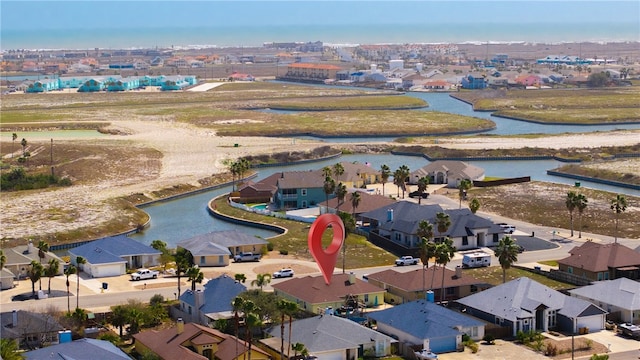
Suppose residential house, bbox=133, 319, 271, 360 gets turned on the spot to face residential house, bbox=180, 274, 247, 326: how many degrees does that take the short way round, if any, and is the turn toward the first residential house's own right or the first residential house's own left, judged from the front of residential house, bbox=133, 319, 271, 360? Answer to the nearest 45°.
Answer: approximately 180°

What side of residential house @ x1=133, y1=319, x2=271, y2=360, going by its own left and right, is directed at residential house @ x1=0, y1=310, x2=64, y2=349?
right

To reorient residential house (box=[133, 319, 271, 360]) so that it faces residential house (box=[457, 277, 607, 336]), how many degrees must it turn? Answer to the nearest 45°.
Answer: approximately 90° to its left

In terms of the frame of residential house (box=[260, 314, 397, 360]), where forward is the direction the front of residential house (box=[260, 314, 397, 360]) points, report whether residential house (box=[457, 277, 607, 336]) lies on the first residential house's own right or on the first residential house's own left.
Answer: on the first residential house's own left

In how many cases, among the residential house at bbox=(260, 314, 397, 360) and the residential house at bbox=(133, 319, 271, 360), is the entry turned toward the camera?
2

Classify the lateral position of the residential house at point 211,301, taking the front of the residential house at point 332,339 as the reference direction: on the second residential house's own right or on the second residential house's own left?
on the second residential house's own right

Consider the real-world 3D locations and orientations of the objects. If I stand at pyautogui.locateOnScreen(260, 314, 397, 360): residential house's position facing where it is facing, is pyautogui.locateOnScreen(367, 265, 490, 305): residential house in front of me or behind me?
behind

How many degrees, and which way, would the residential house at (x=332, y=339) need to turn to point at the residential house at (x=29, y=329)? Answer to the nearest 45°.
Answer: approximately 90° to its right

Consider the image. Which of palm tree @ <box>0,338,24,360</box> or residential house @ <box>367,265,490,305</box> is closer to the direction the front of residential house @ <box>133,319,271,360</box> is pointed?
the palm tree

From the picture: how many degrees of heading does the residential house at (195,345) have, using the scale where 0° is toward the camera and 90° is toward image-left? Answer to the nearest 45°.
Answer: approximately 0°

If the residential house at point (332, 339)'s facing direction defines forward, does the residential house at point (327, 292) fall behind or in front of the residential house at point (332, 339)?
behind

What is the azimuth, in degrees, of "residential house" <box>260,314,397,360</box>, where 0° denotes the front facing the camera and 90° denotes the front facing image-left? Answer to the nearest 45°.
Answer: approximately 0°
